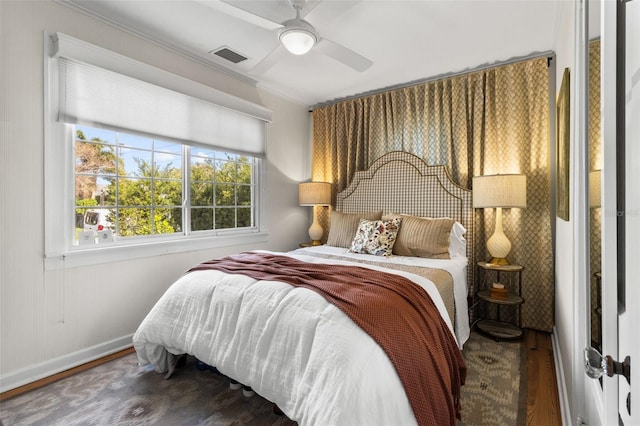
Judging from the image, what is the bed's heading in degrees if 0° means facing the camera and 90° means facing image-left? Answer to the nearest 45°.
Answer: approximately 45°

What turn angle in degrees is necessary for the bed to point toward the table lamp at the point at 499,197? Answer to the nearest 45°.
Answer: approximately 180°

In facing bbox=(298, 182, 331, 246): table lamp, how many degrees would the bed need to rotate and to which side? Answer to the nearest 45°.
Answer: approximately 135° to its right

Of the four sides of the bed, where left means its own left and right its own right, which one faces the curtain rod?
back

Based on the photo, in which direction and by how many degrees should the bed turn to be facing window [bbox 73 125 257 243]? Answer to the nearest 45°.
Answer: approximately 90° to its right

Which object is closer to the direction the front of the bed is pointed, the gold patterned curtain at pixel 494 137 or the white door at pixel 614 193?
the white door
